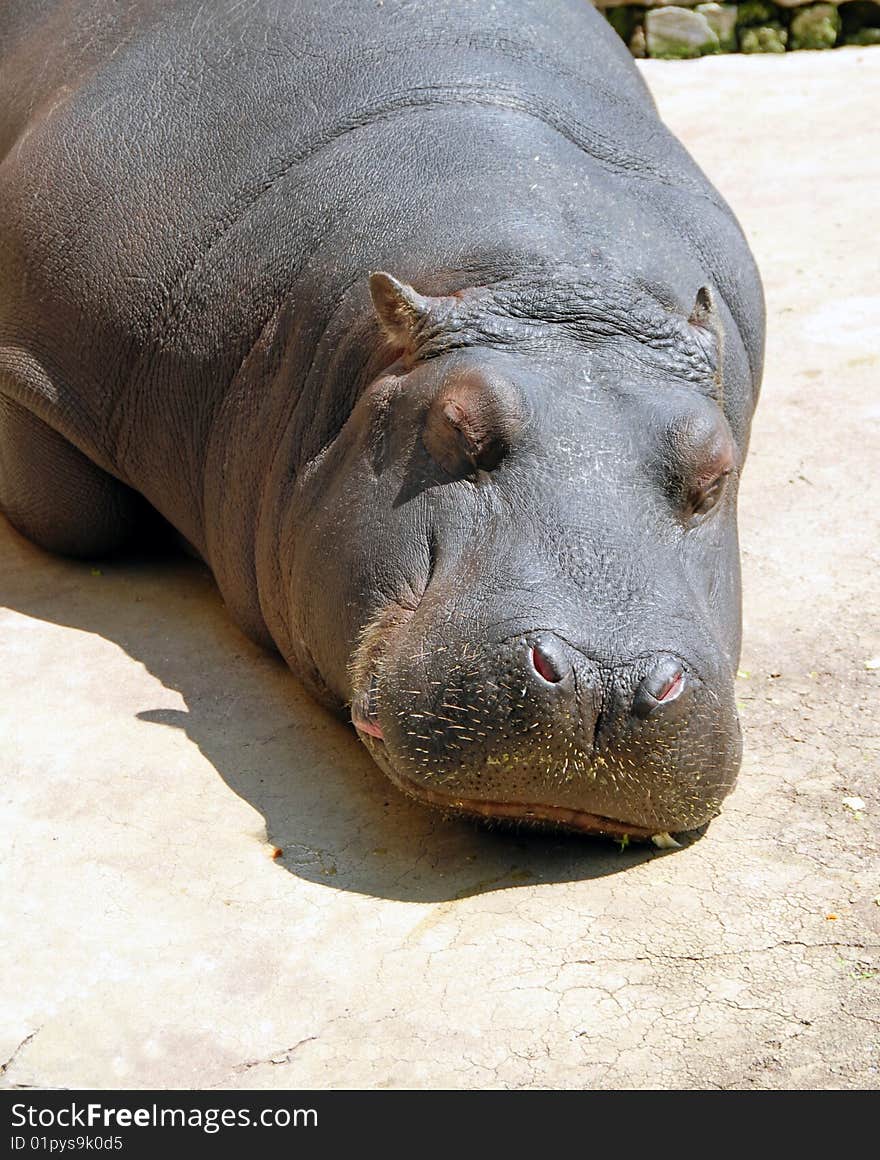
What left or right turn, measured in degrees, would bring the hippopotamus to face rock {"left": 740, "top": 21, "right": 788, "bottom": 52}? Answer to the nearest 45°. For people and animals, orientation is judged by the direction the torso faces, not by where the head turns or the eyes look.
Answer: approximately 135° to its left

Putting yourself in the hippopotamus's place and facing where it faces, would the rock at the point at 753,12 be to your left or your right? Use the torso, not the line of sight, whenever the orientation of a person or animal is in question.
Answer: on your left

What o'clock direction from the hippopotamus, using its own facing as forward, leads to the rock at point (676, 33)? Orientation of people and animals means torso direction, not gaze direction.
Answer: The rock is roughly at 8 o'clock from the hippopotamus.

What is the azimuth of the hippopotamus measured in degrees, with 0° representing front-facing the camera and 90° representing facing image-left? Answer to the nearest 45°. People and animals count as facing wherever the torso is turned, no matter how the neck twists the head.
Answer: approximately 315°

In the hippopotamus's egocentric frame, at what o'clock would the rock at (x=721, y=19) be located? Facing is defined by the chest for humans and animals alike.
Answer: The rock is roughly at 8 o'clock from the hippopotamus.

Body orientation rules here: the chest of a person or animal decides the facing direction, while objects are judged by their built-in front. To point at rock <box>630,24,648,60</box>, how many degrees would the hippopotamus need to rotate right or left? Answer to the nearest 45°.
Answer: approximately 135° to its left

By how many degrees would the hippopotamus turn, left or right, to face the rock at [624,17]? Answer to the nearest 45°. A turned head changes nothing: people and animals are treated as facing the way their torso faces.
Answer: approximately 135° to its left
